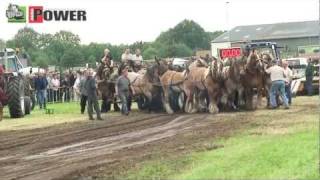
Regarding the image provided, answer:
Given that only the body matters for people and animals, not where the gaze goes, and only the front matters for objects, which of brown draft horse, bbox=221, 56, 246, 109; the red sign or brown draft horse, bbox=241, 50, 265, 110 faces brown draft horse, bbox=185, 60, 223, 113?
the red sign

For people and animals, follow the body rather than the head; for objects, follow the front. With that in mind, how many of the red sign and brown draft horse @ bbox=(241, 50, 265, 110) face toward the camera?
2

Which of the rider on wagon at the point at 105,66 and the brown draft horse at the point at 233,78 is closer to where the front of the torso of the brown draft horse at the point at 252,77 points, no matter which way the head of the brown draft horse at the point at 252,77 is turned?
the brown draft horse

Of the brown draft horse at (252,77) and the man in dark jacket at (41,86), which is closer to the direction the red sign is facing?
the brown draft horse

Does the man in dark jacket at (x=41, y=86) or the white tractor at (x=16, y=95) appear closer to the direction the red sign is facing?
the white tractor

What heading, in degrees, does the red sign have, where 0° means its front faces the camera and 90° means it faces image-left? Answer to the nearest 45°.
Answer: approximately 0°

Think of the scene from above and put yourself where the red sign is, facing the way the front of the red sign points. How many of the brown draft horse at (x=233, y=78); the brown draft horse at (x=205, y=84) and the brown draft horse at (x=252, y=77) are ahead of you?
3
